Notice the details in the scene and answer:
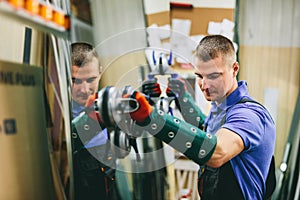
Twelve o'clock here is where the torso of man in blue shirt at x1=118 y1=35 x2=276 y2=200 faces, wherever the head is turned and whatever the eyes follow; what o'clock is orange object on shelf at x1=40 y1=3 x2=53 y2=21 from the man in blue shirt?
The orange object on shelf is roughly at 1 o'clock from the man in blue shirt.

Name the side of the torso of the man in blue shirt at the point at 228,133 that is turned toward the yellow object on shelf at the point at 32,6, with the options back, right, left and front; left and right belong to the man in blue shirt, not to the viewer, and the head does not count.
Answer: front

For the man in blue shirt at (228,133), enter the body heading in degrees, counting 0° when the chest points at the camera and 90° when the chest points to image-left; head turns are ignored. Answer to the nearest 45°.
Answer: approximately 45°

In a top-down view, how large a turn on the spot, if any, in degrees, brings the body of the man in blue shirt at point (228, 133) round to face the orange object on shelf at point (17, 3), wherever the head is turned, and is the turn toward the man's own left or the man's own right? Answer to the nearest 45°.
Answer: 0° — they already face it
